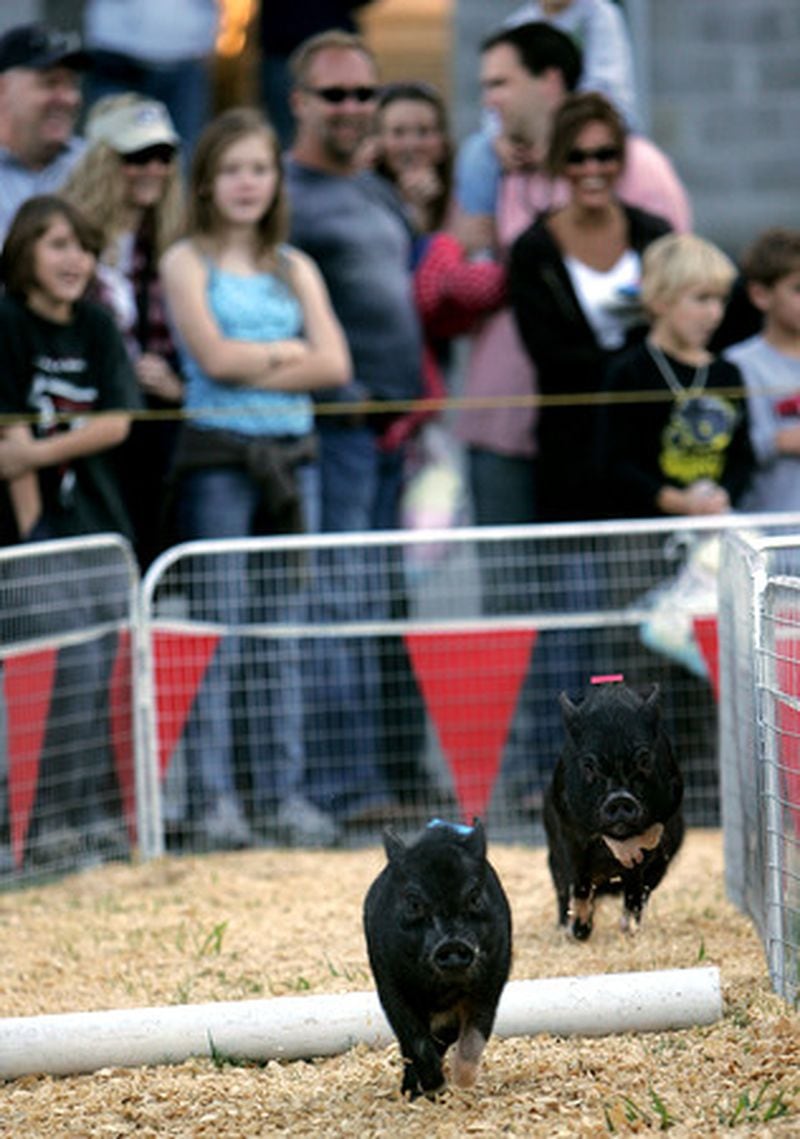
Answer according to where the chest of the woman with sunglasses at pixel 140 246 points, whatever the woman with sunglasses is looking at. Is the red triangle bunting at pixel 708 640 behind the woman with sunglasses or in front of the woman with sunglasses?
in front

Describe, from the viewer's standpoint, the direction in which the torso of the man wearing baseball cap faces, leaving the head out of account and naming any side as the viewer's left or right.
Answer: facing the viewer and to the right of the viewer

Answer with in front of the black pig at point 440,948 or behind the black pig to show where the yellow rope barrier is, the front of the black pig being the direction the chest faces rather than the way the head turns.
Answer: behind

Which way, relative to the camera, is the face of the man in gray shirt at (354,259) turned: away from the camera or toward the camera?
toward the camera

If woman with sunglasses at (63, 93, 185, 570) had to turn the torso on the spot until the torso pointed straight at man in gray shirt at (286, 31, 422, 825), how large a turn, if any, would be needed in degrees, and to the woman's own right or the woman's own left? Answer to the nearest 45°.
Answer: approximately 45° to the woman's own left

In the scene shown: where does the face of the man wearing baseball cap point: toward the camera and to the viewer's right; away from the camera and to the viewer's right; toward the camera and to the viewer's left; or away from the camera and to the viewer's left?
toward the camera and to the viewer's right

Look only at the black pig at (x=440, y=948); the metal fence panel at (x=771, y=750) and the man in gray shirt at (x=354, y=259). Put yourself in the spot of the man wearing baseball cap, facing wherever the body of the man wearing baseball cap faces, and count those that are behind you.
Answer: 0

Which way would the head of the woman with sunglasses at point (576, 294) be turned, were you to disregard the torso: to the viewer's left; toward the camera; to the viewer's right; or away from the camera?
toward the camera

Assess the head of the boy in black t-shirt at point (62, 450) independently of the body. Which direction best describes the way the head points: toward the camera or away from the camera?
toward the camera

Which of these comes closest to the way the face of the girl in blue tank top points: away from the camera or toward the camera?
toward the camera

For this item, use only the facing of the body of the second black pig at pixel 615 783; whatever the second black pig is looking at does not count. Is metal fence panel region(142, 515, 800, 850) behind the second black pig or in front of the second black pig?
behind

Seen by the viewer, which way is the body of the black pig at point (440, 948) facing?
toward the camera

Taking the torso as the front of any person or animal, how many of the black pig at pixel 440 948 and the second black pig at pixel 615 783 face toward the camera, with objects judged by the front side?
2

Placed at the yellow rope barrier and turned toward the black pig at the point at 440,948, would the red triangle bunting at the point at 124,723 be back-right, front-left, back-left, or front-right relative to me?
front-right
